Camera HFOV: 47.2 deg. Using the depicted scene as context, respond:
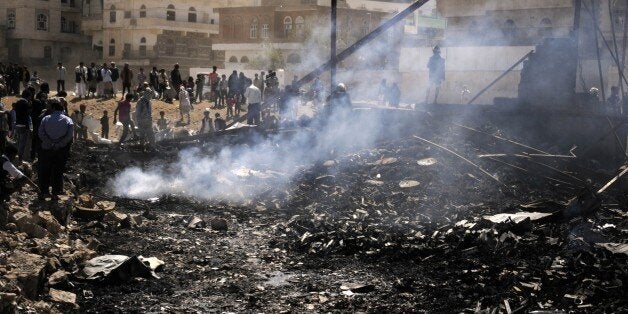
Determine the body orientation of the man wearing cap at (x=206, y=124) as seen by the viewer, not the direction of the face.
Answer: toward the camera

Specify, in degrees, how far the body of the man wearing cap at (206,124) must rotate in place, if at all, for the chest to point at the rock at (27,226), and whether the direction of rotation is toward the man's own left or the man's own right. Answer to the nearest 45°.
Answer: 0° — they already face it

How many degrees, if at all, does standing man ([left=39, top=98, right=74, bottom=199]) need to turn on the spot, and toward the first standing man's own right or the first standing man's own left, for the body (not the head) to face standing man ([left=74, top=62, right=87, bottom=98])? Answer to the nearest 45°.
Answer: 0° — they already face them

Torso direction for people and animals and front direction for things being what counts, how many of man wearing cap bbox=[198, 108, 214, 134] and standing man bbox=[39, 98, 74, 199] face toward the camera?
1

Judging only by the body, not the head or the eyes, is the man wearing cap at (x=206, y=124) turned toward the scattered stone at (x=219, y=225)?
yes

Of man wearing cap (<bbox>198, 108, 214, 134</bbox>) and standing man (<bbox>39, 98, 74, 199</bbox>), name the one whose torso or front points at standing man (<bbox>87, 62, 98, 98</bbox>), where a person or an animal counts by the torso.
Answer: standing man (<bbox>39, 98, 74, 199</bbox>)

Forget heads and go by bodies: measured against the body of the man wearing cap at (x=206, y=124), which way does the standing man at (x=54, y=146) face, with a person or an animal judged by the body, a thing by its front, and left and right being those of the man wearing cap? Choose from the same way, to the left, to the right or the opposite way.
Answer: the opposite way

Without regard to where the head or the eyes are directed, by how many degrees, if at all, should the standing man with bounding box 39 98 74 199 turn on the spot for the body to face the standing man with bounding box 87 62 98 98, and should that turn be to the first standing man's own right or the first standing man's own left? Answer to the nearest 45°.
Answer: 0° — they already face them

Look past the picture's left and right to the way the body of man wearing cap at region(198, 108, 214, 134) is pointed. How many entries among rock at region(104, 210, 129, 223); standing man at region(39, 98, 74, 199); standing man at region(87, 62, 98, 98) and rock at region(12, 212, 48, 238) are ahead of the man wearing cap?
3

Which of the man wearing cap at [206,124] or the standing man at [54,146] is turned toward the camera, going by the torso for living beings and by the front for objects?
the man wearing cap

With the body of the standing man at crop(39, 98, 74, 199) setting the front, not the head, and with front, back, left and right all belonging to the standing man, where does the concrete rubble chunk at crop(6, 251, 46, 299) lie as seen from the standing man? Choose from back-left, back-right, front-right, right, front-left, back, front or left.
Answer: back

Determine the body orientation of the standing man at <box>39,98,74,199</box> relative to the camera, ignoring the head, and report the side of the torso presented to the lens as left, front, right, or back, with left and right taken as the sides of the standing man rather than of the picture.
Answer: back

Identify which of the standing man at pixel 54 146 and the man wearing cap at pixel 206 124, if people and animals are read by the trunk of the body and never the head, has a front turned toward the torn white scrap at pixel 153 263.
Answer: the man wearing cap

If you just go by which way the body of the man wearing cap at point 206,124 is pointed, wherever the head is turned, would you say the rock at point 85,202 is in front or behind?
in front

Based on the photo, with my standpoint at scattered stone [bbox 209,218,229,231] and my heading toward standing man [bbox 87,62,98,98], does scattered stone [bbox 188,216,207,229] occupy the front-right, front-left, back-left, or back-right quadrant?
front-left

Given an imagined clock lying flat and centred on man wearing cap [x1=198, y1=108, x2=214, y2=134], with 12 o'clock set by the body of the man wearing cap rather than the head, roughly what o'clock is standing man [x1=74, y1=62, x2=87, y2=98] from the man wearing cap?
The standing man is roughly at 5 o'clock from the man wearing cap.
